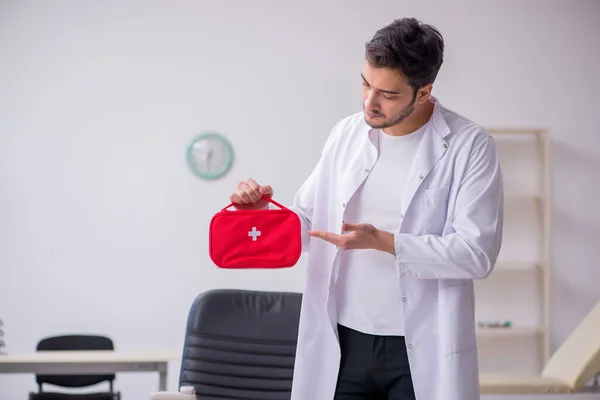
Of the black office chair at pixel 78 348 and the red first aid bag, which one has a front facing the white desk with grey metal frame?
the black office chair

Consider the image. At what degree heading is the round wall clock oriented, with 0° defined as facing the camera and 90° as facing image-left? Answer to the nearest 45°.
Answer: approximately 0°

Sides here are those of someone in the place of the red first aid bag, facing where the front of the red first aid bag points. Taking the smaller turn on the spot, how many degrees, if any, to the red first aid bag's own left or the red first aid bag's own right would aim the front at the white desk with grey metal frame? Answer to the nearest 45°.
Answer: approximately 135° to the red first aid bag's own right

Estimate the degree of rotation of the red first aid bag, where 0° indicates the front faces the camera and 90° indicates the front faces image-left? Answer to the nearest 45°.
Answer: approximately 0°

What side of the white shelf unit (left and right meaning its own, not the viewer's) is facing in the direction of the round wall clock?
right

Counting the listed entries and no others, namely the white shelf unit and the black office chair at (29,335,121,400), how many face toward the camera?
2
